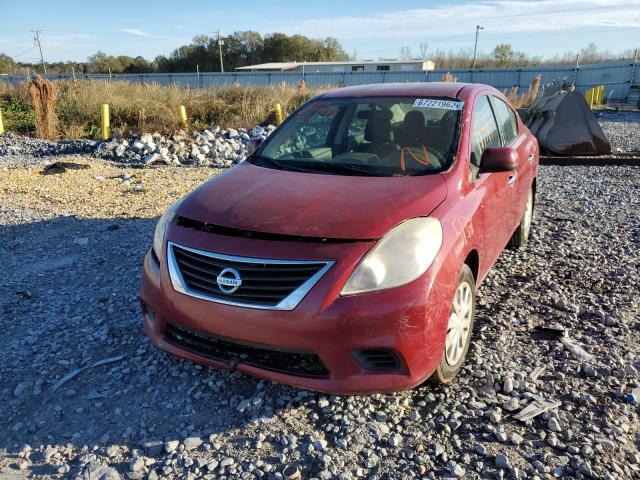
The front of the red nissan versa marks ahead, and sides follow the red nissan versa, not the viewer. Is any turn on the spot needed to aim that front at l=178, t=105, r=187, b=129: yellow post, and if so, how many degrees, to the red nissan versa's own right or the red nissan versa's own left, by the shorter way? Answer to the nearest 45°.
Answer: approximately 135° to the red nissan versa's own right

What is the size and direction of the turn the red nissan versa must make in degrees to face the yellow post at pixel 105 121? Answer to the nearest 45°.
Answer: approximately 90° to its right

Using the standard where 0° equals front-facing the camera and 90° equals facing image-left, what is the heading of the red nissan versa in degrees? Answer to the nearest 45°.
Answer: approximately 45°

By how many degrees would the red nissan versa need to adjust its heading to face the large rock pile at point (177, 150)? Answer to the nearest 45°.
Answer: approximately 135° to its right

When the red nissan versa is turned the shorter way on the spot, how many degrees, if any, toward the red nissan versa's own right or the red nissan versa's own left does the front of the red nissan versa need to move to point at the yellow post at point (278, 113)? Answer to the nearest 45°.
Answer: approximately 135° to the red nissan versa's own right

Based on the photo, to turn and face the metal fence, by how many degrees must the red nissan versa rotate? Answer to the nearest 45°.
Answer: approximately 135° to its right

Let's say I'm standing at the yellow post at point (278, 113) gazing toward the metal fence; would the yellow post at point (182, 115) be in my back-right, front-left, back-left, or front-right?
back-left
